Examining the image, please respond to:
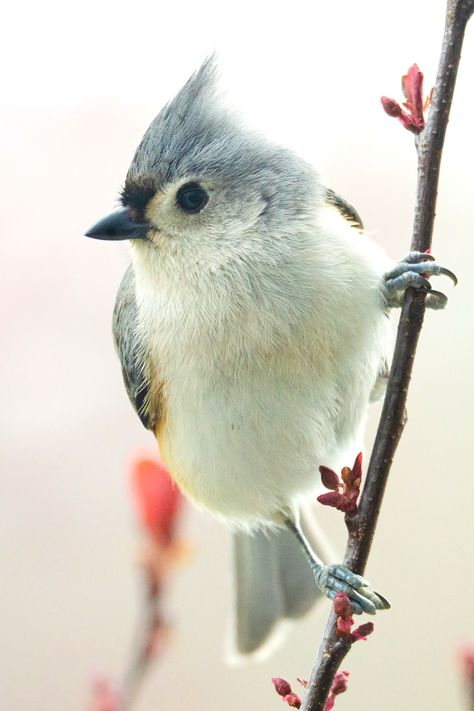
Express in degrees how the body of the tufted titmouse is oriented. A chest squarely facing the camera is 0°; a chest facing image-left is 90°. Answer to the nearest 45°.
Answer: approximately 0°
